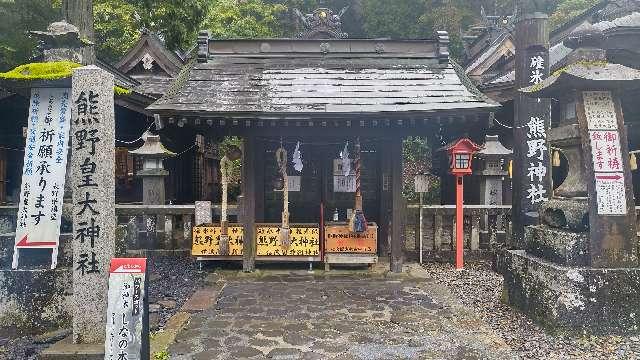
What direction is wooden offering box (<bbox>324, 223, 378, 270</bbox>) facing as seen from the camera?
toward the camera

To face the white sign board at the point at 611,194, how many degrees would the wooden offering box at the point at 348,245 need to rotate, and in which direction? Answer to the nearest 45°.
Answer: approximately 45° to its left

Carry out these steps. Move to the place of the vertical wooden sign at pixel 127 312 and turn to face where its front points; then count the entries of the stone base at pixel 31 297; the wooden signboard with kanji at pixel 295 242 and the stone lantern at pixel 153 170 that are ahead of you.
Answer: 0

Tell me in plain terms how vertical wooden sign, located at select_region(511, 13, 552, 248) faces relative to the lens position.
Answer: facing the viewer

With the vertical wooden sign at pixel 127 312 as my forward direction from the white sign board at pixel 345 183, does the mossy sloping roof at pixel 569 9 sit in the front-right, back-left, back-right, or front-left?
back-left

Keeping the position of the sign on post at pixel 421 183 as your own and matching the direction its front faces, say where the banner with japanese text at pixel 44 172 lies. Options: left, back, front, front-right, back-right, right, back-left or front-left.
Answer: front-right

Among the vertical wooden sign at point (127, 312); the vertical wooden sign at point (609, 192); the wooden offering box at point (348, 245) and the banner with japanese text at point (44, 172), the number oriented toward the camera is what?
4

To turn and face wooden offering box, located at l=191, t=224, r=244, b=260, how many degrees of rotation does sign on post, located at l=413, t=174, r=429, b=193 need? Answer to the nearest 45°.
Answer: approximately 45° to its right

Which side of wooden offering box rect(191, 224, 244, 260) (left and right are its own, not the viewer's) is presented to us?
front

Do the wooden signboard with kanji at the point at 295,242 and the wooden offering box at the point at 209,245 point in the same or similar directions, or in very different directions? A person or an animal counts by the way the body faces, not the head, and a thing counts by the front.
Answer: same or similar directions
